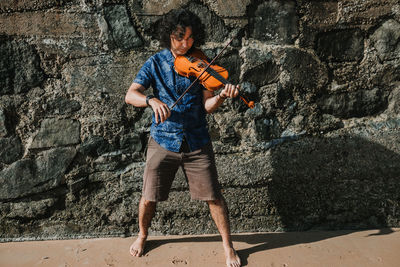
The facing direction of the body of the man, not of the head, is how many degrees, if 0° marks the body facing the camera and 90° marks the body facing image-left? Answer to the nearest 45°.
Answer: approximately 0°
